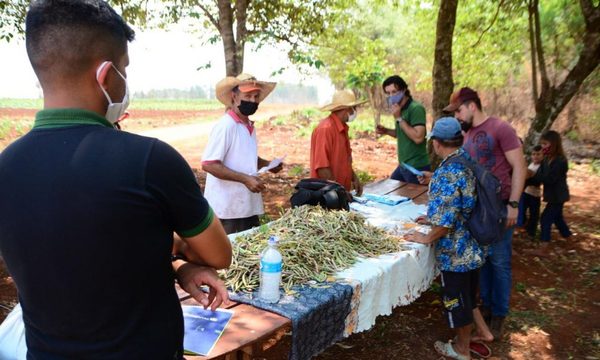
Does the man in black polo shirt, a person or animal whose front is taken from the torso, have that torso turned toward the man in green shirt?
yes

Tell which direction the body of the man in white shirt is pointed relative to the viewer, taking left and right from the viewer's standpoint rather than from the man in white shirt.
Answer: facing the viewer and to the right of the viewer

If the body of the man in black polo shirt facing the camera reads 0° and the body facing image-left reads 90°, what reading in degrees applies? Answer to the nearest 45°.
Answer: approximately 225°

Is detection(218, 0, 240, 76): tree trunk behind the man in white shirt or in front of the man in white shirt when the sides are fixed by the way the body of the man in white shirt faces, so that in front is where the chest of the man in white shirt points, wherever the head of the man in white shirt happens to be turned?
behind

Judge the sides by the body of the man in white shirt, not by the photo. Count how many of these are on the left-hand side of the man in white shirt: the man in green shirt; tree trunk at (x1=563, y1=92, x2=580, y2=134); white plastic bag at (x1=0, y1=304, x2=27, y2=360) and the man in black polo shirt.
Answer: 2

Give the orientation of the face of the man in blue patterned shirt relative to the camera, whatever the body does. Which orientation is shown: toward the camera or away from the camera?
away from the camera

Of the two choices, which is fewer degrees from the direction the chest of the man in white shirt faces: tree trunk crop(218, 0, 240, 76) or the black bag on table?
the black bag on table

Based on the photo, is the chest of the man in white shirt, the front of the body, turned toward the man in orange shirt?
no

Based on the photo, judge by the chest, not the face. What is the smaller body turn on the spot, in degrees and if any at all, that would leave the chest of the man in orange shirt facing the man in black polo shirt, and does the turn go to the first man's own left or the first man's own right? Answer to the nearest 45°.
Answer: approximately 90° to the first man's own right

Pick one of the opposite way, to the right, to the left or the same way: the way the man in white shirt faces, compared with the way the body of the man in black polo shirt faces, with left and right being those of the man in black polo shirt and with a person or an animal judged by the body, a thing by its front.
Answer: to the right

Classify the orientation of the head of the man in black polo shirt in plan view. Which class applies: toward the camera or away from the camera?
away from the camera

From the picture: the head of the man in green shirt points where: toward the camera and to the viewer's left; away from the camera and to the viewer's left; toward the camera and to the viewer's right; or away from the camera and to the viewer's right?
toward the camera and to the viewer's left
